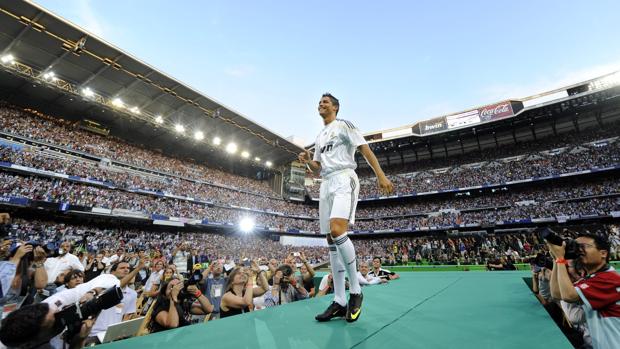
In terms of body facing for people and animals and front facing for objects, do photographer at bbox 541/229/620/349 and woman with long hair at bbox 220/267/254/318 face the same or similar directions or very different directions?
very different directions

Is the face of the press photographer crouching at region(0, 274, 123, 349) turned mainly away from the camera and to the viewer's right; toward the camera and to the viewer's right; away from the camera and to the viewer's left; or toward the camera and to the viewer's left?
away from the camera and to the viewer's right

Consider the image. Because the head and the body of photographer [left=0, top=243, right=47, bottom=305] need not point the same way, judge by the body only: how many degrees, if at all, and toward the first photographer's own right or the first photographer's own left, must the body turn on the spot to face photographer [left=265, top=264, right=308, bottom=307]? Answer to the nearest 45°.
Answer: approximately 45° to the first photographer's own left

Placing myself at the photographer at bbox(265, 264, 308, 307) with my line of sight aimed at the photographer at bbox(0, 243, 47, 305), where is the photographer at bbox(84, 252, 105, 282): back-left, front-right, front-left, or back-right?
front-right

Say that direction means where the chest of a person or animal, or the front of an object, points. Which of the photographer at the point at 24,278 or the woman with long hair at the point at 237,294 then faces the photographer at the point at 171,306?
the photographer at the point at 24,278

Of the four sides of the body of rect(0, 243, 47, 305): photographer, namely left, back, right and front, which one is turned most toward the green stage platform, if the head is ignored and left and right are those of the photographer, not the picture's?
front

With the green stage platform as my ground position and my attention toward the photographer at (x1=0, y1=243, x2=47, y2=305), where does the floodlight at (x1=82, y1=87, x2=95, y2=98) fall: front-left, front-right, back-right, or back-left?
front-right

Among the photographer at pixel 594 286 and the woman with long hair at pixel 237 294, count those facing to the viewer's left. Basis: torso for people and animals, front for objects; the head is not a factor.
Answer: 1

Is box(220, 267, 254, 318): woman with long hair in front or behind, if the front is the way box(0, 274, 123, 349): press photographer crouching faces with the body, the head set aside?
in front

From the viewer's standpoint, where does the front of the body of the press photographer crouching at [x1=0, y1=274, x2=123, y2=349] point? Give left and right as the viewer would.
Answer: facing to the right of the viewer

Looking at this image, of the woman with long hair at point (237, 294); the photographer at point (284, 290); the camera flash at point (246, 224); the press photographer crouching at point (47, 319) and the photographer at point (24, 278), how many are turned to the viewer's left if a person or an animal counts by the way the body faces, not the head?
0

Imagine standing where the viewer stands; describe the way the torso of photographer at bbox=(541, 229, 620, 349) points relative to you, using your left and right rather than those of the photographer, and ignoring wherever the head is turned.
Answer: facing to the left of the viewer

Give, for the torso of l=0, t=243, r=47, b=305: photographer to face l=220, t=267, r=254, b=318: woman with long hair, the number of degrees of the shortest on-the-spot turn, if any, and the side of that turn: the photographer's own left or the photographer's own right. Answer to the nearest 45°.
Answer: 0° — they already face them

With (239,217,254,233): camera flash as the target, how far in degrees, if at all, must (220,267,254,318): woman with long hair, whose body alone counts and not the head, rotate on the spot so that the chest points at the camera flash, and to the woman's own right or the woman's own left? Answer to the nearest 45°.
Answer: approximately 135° to the woman's own left
